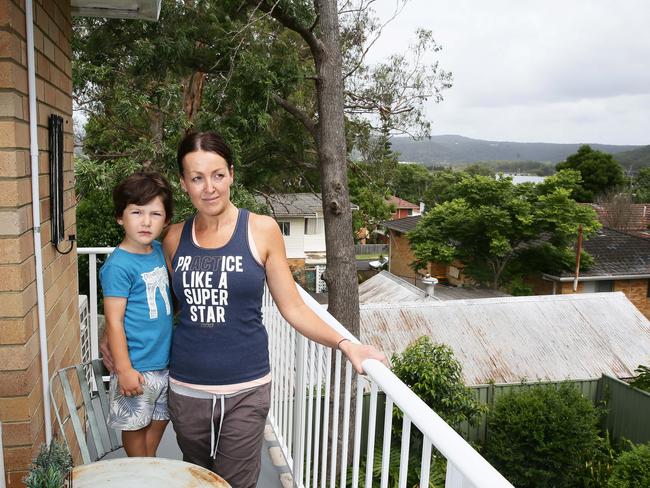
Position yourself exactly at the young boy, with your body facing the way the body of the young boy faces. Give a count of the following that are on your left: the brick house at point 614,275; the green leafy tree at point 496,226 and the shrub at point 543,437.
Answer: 3

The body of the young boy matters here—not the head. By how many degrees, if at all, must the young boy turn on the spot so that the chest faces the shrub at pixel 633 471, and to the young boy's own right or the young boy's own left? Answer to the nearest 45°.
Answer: approximately 90° to the young boy's own left

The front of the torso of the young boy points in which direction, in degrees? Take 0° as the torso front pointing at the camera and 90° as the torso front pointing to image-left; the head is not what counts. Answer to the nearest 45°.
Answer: approximately 315°

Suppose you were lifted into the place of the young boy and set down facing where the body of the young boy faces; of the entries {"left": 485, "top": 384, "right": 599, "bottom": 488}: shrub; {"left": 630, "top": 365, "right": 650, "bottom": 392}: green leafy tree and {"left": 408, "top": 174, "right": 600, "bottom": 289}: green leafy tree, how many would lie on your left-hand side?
3

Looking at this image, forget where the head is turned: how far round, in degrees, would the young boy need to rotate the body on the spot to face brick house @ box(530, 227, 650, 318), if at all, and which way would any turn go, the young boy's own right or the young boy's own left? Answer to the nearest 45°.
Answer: approximately 90° to the young boy's own left

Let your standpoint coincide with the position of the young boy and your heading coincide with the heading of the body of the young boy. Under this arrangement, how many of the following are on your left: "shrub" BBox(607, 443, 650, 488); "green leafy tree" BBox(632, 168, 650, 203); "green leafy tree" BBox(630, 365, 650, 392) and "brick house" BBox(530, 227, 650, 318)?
4

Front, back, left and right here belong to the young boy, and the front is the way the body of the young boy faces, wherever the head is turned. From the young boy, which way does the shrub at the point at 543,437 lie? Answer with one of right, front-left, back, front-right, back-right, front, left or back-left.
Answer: left

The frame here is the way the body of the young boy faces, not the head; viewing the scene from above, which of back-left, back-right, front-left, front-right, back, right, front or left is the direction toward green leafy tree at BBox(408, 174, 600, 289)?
left

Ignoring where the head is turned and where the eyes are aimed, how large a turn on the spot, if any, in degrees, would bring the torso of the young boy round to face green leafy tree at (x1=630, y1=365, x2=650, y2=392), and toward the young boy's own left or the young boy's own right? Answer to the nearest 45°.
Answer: approximately 90° to the young boy's own left
